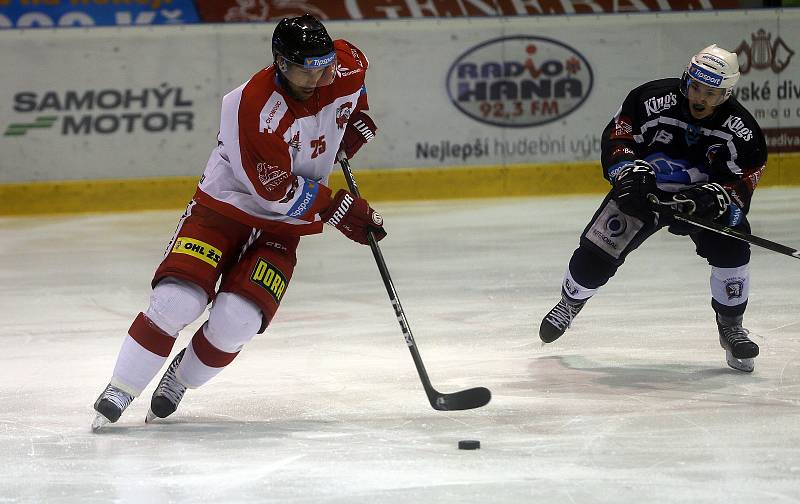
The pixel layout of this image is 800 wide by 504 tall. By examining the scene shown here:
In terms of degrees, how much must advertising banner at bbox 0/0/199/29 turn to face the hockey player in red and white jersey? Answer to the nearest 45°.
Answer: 0° — it already faces them

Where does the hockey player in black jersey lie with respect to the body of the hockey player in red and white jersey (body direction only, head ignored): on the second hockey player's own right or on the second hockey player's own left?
on the second hockey player's own left

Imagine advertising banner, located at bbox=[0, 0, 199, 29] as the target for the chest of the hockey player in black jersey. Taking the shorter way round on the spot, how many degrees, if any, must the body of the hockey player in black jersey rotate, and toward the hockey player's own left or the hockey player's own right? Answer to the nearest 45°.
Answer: approximately 135° to the hockey player's own right

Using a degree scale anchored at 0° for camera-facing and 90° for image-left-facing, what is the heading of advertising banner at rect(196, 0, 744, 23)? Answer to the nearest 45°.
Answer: approximately 0°

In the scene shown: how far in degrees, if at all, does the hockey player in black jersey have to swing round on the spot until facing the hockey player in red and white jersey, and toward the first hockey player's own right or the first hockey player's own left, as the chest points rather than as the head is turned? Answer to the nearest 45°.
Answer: approximately 45° to the first hockey player's own right

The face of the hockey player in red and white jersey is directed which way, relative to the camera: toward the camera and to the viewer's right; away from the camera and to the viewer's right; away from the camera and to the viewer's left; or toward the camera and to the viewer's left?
toward the camera and to the viewer's right

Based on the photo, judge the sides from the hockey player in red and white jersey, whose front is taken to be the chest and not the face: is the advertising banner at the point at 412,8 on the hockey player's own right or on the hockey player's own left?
on the hockey player's own left

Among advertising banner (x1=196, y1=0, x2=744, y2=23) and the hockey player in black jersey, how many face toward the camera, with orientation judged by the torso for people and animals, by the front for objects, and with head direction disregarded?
2

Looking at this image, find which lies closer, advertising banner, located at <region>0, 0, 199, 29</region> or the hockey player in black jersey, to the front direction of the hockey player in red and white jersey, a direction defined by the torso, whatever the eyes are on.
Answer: the hockey player in black jersey
